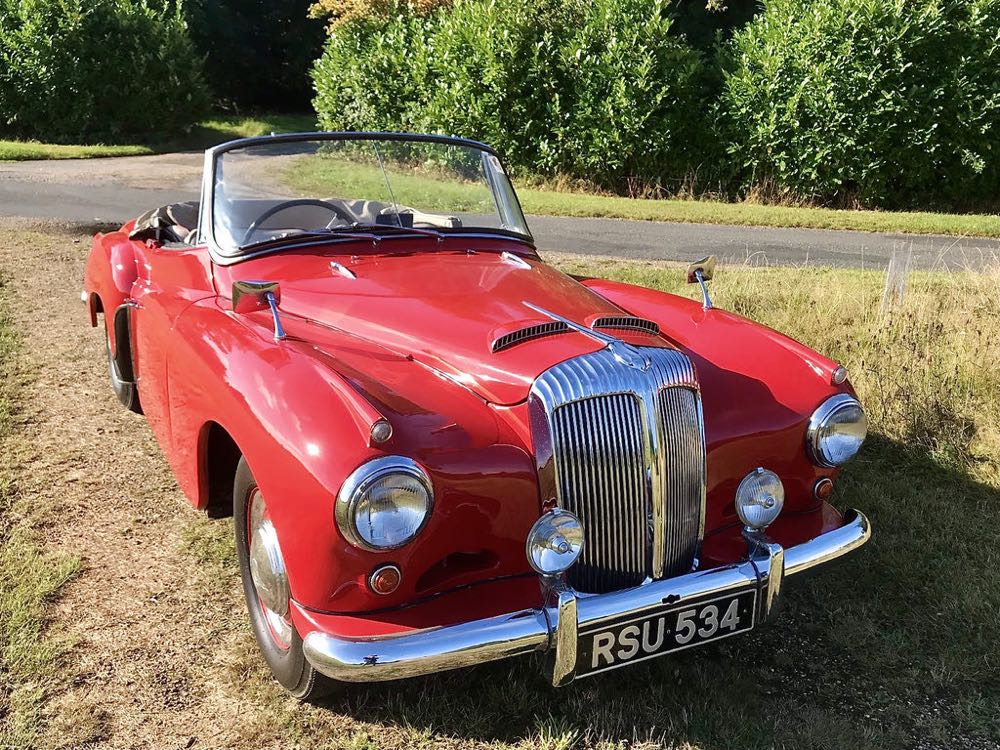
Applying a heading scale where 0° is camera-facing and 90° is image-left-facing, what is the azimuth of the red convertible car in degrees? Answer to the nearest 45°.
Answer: approximately 315°
